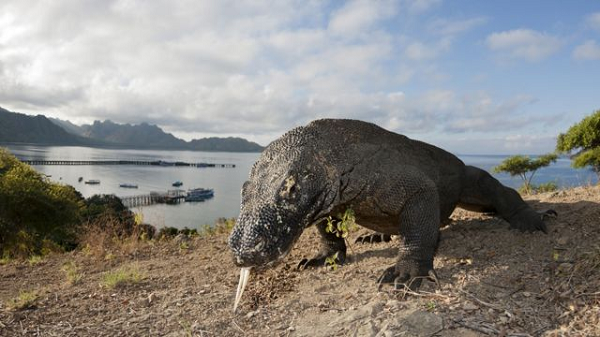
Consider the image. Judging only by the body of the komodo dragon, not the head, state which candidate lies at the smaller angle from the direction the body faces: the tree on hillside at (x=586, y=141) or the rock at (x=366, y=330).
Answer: the rock

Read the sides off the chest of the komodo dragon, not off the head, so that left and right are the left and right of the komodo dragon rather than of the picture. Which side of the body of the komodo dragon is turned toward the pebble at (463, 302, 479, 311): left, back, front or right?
left

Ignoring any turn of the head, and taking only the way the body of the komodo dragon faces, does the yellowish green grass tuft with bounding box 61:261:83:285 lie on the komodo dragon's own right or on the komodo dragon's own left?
on the komodo dragon's own right

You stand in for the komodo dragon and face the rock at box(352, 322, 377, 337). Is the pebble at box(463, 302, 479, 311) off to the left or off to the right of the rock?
left

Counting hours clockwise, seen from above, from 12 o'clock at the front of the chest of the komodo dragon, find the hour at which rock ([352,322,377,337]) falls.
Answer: The rock is roughly at 10 o'clock from the komodo dragon.

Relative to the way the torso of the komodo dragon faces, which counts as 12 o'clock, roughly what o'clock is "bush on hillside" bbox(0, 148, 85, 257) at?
The bush on hillside is roughly at 3 o'clock from the komodo dragon.

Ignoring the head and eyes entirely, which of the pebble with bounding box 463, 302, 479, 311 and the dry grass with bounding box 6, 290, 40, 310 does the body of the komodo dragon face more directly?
the dry grass

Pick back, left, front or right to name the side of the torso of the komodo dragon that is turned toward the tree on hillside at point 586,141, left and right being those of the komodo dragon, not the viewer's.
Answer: back

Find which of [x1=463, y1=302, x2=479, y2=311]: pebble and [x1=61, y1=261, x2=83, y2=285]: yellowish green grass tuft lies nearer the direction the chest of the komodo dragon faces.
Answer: the yellowish green grass tuft

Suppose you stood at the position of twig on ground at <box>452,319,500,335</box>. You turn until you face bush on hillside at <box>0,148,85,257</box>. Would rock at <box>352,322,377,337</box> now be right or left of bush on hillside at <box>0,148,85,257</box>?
left

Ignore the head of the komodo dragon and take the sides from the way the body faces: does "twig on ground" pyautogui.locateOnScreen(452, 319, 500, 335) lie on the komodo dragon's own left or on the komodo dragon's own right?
on the komodo dragon's own left

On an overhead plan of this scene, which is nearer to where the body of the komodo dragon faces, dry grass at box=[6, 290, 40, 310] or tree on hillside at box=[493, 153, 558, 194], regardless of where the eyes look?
the dry grass

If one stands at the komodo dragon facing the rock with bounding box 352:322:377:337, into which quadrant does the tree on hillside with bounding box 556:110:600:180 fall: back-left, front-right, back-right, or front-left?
back-left

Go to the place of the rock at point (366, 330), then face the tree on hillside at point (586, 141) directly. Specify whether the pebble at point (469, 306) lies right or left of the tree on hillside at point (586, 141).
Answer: right

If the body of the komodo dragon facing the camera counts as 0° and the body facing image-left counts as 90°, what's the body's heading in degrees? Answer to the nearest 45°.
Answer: approximately 45°
